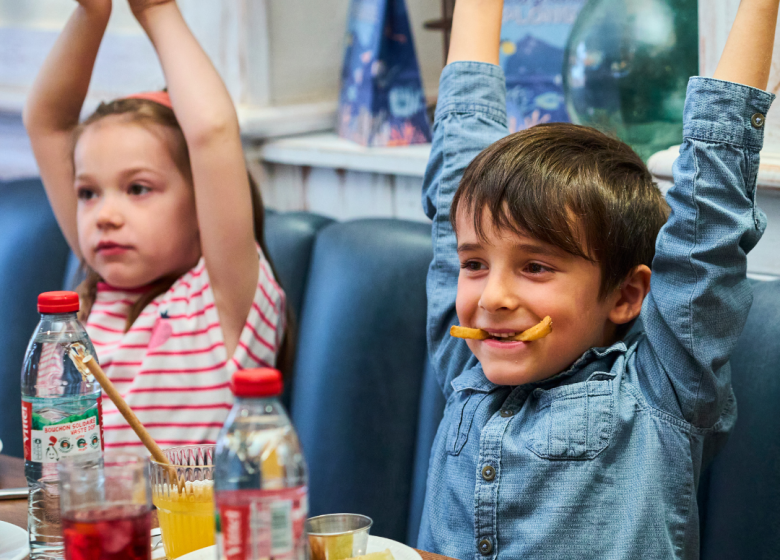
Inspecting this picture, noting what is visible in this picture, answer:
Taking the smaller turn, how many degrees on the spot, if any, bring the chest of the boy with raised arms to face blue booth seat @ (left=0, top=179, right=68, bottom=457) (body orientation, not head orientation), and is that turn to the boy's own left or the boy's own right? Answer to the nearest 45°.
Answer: approximately 90° to the boy's own right

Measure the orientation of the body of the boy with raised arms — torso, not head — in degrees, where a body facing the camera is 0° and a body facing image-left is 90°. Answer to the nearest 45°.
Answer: approximately 45°
